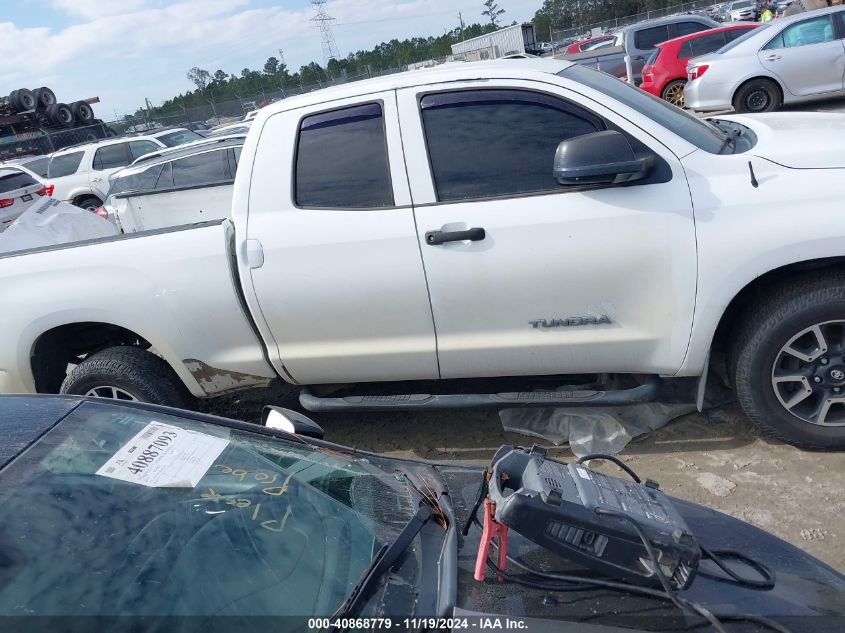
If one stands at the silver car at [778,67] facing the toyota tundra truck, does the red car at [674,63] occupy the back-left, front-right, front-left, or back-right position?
back-right

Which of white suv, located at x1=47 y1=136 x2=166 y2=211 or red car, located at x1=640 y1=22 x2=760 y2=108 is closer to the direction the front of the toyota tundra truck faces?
the red car

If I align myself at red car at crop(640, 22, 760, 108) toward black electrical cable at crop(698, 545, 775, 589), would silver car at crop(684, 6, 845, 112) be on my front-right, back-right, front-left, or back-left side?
front-left

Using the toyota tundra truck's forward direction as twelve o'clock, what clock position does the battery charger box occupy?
The battery charger box is roughly at 3 o'clock from the toyota tundra truck.

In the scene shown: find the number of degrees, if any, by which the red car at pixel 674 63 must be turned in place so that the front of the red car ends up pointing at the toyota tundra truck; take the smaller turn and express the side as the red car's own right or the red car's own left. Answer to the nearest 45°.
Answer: approximately 135° to the red car's own right

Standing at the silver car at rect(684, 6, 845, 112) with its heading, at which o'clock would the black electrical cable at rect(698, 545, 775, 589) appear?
The black electrical cable is roughly at 3 o'clock from the silver car.

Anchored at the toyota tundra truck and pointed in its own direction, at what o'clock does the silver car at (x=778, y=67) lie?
The silver car is roughly at 10 o'clock from the toyota tundra truck.

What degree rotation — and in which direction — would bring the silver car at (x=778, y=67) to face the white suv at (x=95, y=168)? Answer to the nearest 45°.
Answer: approximately 180°

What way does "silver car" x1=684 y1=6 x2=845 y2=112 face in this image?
to the viewer's right

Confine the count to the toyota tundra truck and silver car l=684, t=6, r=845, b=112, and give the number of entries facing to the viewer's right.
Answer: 2

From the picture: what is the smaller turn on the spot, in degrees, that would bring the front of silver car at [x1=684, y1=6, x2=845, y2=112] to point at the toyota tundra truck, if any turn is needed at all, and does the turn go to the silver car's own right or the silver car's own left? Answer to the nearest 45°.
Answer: approximately 90° to the silver car's own right

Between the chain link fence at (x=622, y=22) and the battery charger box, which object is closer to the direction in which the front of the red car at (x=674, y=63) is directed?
the chain link fence

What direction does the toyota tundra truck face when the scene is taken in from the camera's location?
facing to the right of the viewer

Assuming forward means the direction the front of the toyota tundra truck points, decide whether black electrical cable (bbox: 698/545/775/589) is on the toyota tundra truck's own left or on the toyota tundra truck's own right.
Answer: on the toyota tundra truck's own right

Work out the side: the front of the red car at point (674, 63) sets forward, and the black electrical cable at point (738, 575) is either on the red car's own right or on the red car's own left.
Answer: on the red car's own right

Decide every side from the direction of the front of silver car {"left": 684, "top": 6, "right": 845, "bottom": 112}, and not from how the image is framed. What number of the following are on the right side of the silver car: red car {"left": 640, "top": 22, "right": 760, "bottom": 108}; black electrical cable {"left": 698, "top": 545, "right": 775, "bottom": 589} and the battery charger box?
2

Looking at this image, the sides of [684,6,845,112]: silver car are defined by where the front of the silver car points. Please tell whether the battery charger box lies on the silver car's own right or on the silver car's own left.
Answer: on the silver car's own right
